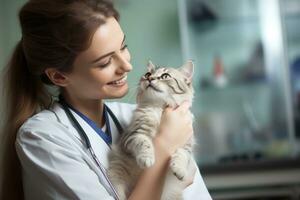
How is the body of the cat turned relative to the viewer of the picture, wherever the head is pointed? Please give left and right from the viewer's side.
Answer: facing the viewer and to the left of the viewer

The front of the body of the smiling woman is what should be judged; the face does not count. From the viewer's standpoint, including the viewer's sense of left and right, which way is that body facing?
facing the viewer and to the right of the viewer
